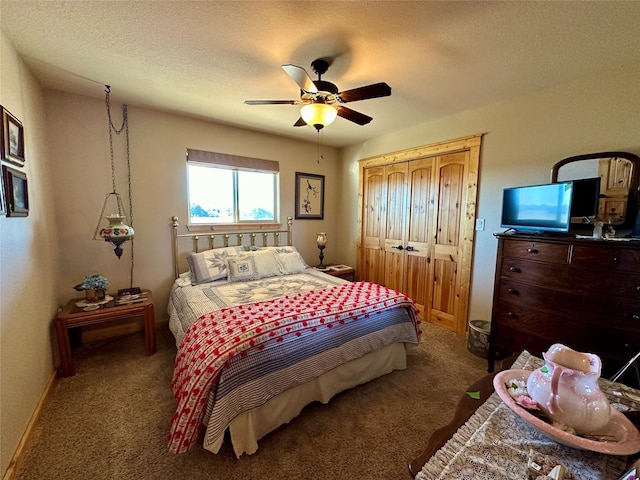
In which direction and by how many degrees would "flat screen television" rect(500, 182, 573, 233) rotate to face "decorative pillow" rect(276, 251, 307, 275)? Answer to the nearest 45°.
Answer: approximately 45° to its right

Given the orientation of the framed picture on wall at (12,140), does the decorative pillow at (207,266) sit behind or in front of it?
in front

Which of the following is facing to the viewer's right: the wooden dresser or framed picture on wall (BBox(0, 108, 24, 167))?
the framed picture on wall

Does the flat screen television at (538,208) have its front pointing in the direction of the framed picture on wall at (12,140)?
yes

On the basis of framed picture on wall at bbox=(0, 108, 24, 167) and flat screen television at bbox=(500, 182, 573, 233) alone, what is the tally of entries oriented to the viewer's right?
1

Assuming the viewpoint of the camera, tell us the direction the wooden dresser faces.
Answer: facing the viewer and to the left of the viewer

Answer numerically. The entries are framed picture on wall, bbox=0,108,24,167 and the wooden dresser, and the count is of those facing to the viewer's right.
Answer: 1

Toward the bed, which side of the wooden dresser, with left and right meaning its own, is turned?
front

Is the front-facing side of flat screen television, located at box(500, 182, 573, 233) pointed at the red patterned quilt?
yes

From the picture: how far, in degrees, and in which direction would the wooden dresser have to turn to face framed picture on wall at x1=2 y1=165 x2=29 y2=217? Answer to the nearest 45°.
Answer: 0° — it already faces it

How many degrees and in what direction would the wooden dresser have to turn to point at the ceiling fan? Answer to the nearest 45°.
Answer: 0° — it already faces it

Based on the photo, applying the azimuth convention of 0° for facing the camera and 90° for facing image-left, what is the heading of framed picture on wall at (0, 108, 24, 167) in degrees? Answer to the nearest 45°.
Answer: approximately 270°

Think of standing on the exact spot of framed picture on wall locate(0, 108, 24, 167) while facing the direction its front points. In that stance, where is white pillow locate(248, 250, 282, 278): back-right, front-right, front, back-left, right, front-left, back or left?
front

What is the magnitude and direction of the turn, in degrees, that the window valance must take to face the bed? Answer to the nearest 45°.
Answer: approximately 45° to its right

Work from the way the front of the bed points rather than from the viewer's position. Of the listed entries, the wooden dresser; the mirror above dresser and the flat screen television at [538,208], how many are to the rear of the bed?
0

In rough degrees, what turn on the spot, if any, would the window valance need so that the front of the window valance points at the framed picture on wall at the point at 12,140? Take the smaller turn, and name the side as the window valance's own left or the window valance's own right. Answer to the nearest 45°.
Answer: approximately 90° to the window valance's own right

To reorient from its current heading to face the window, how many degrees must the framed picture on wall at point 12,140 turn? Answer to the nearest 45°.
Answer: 0° — it already faces it
